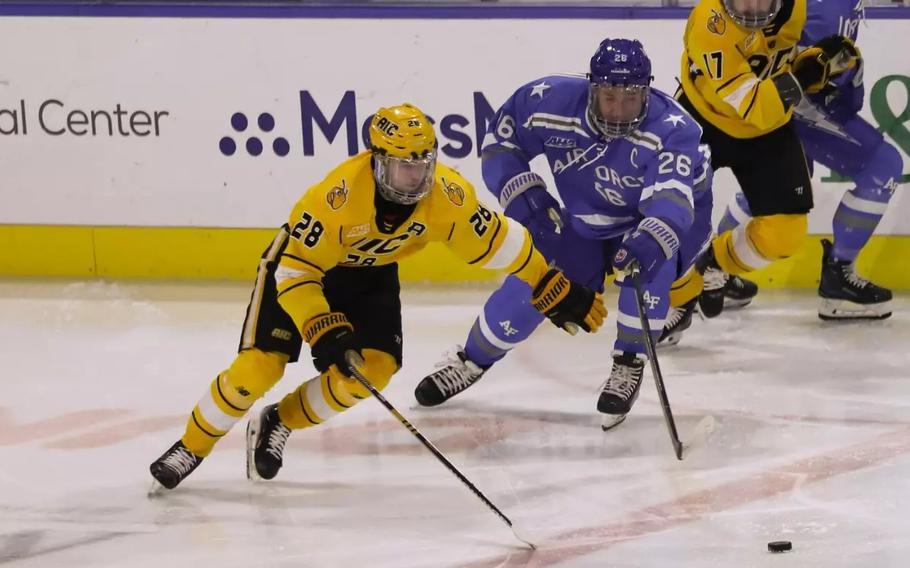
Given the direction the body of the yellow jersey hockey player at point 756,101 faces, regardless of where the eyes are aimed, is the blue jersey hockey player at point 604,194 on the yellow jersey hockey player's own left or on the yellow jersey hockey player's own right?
on the yellow jersey hockey player's own right

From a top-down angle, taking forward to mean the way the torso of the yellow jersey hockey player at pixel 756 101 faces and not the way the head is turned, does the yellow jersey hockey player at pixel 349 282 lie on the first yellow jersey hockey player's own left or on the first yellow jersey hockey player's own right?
on the first yellow jersey hockey player's own right

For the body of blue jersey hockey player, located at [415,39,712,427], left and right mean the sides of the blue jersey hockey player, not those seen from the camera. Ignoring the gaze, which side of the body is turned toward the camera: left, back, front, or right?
front

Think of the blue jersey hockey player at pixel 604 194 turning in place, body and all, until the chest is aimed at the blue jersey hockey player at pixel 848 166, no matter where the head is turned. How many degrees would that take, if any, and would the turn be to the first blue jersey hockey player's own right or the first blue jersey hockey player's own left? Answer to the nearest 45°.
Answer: approximately 135° to the first blue jersey hockey player's own left

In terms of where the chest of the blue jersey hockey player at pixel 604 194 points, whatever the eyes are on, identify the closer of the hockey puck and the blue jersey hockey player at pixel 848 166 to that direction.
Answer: the hockey puck

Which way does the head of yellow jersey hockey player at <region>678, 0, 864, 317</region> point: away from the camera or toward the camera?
toward the camera

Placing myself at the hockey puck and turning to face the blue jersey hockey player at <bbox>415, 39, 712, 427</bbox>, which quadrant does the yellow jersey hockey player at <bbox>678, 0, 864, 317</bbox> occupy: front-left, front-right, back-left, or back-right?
front-right

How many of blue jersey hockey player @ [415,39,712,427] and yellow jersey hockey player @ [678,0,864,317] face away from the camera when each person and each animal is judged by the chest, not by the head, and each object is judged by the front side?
0
